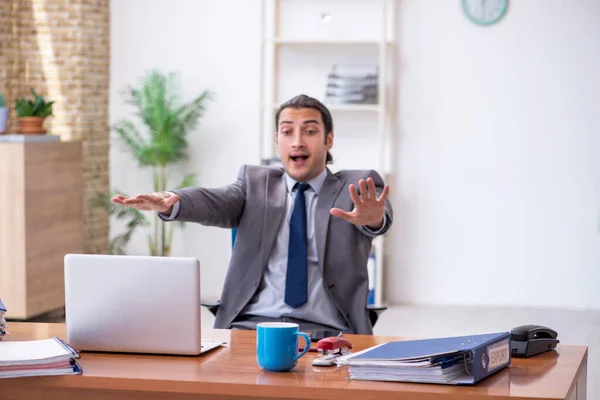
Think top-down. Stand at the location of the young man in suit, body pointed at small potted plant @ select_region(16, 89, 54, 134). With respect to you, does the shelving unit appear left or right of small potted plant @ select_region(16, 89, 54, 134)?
right

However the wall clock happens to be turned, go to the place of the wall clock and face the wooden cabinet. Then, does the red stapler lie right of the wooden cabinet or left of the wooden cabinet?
left

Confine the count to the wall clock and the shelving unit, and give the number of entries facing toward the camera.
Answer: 2

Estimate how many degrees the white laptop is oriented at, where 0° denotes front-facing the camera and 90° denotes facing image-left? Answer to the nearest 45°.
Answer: approximately 225°

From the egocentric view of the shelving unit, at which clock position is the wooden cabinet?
The wooden cabinet is roughly at 2 o'clock from the shelving unit.

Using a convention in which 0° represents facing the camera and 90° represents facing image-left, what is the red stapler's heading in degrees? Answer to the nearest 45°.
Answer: approximately 45°

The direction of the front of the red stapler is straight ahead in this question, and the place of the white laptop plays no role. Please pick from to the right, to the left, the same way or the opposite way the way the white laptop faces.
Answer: the opposite way

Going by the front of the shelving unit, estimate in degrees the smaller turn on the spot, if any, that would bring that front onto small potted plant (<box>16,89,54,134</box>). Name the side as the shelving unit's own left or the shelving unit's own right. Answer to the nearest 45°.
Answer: approximately 45° to the shelving unit's own right

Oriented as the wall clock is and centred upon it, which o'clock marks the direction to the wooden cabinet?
The wooden cabinet is roughly at 2 o'clock from the wall clock.
